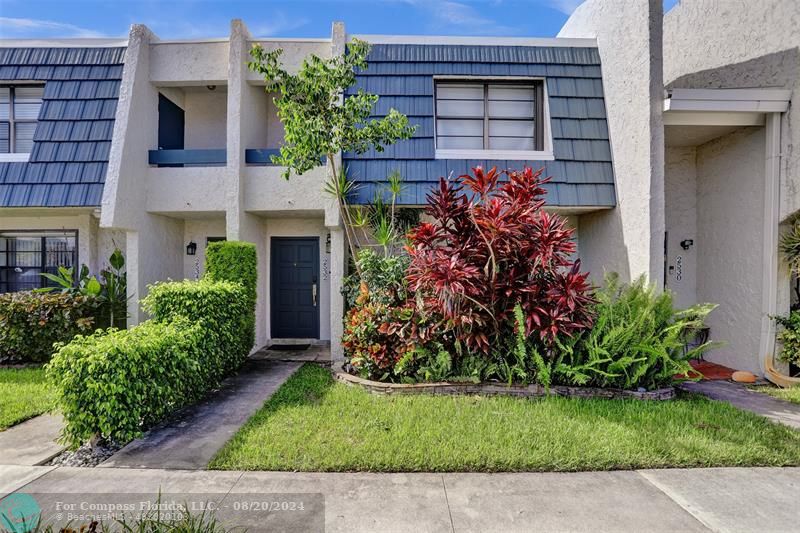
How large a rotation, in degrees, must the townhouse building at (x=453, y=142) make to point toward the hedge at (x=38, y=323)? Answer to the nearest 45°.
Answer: approximately 90° to its right

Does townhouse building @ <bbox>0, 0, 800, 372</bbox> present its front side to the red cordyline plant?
yes

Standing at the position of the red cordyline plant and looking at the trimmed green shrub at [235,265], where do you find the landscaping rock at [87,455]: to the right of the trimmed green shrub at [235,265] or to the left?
left

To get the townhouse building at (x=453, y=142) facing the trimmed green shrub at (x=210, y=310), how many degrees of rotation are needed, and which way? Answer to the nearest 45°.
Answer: approximately 45° to its right

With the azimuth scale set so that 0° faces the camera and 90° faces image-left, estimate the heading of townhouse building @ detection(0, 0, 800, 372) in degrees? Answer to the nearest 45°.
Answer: approximately 0°

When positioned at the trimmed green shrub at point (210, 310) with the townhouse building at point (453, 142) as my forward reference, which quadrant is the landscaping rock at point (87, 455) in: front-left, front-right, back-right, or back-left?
back-right

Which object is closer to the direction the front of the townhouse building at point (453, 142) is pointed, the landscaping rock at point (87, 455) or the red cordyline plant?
the red cordyline plant
